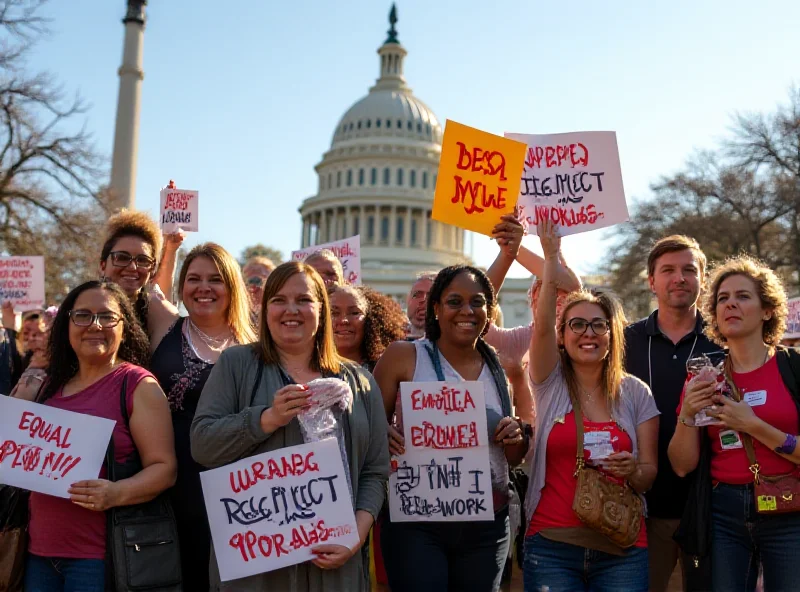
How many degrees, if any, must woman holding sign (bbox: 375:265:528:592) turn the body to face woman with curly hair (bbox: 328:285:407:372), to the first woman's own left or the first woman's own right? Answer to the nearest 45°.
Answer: approximately 135° to the first woman's own right

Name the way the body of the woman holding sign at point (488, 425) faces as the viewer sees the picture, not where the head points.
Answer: toward the camera

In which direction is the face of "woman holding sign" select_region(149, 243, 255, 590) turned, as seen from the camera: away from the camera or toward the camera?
toward the camera

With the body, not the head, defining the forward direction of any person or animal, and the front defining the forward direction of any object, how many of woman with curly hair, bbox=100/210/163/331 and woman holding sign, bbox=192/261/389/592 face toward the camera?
2

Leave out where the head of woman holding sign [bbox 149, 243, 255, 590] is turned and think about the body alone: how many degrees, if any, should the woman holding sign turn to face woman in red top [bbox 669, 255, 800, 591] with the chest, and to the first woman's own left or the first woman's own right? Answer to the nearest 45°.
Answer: approximately 90° to the first woman's own left

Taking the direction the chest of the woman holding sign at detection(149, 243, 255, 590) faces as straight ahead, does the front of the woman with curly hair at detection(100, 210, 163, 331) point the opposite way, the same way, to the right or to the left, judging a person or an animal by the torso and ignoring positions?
the same way

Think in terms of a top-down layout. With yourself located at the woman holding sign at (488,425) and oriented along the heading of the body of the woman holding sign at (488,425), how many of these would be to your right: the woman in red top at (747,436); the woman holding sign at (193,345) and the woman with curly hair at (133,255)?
2

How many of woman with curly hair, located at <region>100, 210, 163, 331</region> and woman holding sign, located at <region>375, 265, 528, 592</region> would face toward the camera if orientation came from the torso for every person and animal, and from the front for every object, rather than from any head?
2

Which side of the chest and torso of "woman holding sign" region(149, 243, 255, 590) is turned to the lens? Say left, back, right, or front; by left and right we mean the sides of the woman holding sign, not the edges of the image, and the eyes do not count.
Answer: front

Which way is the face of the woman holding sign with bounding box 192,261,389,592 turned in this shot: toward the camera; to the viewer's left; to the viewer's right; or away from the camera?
toward the camera

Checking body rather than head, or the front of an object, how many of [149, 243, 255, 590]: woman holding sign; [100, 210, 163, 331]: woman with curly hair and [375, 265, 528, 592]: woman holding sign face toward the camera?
3

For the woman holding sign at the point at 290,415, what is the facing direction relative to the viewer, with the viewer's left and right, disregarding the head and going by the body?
facing the viewer

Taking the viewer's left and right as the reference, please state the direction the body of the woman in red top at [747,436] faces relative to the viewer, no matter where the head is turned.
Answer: facing the viewer and to the left of the viewer

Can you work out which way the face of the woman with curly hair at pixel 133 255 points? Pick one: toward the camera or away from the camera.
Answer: toward the camera
